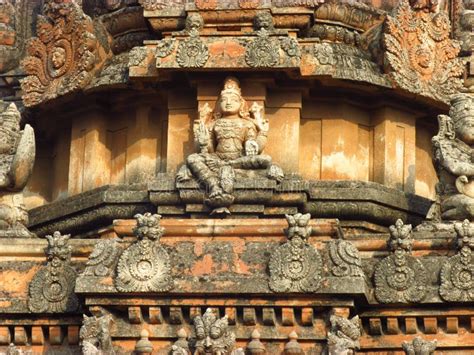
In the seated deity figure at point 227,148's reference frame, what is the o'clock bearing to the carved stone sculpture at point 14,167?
The carved stone sculpture is roughly at 3 o'clock from the seated deity figure.

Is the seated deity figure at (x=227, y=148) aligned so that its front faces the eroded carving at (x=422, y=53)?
no

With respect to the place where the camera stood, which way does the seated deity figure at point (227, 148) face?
facing the viewer

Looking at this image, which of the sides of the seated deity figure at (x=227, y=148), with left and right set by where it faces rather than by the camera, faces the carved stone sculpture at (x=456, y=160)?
left
